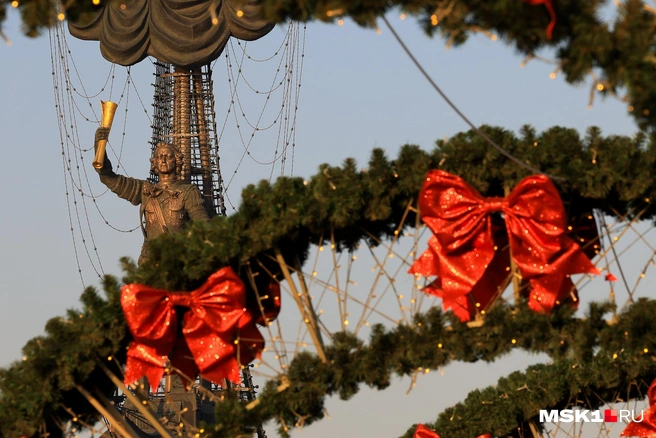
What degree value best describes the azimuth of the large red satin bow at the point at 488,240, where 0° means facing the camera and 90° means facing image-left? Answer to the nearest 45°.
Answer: approximately 0°

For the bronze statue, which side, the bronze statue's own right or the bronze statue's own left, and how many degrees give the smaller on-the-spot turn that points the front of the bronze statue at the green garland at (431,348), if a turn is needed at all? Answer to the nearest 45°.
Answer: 0° — it already faces it

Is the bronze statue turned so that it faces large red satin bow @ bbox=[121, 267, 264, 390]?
yes

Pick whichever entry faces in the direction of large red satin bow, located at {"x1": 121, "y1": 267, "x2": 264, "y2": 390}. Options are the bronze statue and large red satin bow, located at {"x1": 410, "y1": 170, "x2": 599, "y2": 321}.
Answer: the bronze statue

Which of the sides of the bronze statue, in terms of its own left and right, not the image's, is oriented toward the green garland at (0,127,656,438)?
front

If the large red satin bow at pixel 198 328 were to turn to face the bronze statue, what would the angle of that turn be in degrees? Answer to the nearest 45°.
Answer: approximately 180°

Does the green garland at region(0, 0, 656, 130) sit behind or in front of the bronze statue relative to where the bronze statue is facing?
in front

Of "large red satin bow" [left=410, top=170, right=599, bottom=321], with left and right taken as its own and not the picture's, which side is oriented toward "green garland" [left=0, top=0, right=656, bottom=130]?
front

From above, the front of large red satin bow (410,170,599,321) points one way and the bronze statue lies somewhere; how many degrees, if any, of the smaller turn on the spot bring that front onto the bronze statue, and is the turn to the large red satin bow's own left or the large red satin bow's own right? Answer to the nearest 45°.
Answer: approximately 135° to the large red satin bow's own right
